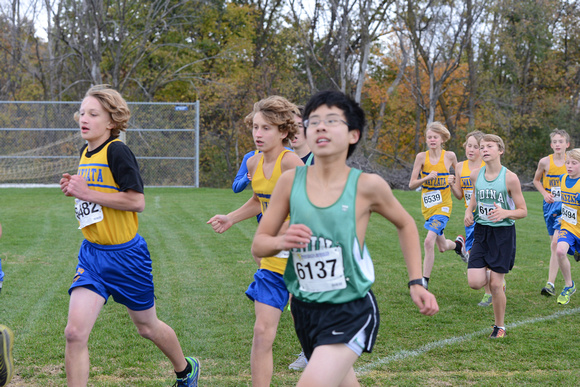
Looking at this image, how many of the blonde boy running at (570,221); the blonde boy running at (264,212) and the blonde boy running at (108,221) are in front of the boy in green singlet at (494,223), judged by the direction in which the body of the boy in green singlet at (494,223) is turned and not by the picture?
2

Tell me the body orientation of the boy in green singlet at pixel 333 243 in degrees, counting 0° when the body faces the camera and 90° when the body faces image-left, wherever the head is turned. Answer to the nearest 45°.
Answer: approximately 45°

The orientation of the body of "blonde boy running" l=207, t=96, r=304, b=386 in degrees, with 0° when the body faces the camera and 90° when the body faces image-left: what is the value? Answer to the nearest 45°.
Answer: approximately 45°

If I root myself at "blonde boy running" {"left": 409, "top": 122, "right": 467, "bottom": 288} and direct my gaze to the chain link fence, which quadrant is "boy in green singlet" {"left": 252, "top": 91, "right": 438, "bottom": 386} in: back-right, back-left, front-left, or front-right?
back-left

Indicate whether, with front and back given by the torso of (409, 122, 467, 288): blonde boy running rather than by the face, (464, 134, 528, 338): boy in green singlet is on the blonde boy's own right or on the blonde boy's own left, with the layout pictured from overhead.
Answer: on the blonde boy's own left

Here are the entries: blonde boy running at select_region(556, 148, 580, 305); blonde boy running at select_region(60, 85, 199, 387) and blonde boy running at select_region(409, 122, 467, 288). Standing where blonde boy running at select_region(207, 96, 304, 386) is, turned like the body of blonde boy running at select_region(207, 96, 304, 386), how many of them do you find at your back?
2

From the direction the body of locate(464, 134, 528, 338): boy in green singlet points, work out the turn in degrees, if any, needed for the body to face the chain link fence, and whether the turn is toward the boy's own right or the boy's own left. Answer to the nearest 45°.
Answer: approximately 90° to the boy's own right
